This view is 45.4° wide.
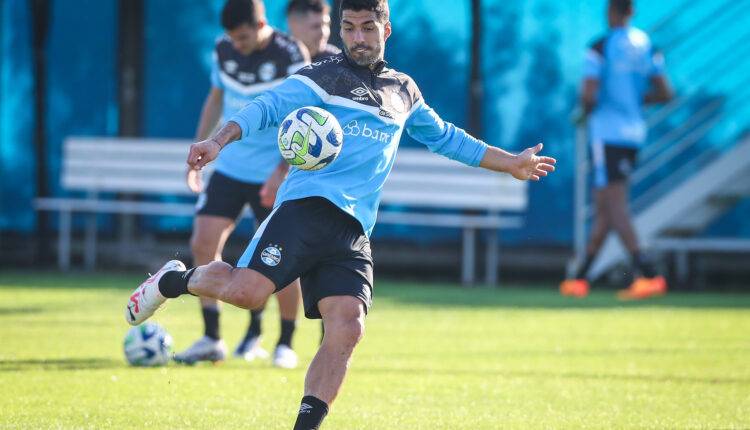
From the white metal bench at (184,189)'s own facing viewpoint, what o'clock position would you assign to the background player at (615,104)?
The background player is roughly at 10 o'clock from the white metal bench.

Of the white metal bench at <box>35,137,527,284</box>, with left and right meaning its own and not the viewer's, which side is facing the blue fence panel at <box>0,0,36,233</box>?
right

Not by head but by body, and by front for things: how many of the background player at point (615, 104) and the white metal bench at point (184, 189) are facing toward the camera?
1

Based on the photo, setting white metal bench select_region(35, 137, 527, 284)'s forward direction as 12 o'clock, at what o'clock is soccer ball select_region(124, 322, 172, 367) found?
The soccer ball is roughly at 12 o'clock from the white metal bench.

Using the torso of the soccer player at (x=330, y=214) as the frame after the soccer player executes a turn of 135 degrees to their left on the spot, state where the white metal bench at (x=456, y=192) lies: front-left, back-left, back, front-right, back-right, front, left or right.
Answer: front

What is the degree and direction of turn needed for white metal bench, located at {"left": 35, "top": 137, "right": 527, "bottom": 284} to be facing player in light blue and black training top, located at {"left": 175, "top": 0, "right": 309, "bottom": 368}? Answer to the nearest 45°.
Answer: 0° — it already faces them

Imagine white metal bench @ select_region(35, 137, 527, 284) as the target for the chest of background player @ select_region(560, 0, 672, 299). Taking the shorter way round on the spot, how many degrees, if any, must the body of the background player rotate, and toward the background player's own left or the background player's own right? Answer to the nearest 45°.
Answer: approximately 45° to the background player's own left

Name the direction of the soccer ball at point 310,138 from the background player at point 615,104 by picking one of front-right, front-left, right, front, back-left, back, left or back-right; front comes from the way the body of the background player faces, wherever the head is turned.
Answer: back-left
